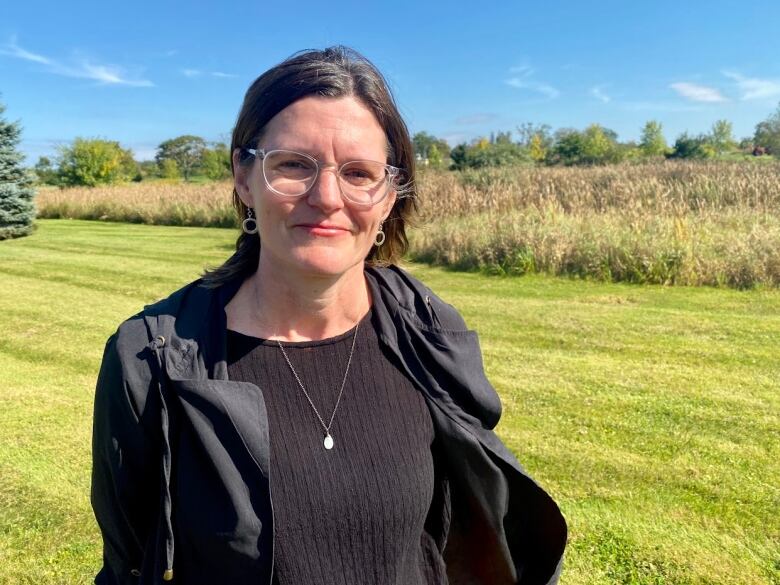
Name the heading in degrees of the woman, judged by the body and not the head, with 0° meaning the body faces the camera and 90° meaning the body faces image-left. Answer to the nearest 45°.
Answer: approximately 0°

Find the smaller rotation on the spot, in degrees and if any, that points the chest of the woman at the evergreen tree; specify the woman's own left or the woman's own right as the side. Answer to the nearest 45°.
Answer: approximately 135° to the woman's own right
